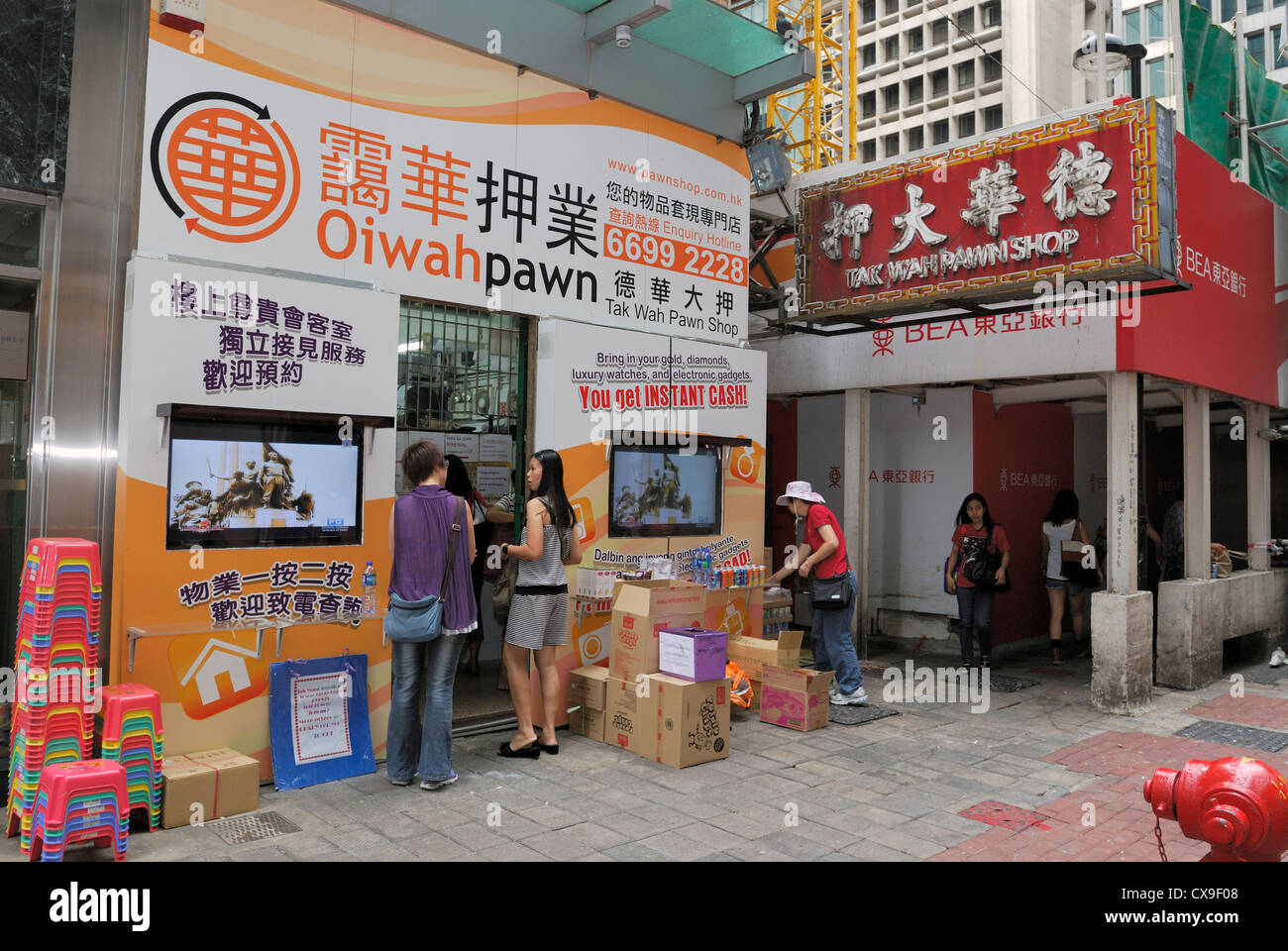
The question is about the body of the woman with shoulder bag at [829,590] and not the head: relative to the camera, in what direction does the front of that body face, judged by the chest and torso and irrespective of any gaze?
to the viewer's left

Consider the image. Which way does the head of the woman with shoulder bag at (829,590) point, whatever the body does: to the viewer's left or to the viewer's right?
to the viewer's left

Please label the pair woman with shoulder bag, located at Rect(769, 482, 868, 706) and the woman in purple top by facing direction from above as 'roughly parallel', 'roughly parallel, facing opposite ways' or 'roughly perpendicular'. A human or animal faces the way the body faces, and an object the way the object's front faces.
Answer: roughly perpendicular

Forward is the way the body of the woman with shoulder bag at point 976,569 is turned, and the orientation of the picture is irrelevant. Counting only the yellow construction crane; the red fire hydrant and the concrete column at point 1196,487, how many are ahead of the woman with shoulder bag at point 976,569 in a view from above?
1

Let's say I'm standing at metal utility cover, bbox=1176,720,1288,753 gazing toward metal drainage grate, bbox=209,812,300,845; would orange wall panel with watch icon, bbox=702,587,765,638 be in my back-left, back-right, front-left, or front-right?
front-right

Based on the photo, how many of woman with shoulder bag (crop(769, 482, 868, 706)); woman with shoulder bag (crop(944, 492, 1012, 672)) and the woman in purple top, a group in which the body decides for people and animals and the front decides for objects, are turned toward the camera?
1

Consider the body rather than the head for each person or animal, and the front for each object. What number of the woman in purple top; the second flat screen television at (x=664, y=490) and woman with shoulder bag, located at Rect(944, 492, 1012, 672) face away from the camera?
1

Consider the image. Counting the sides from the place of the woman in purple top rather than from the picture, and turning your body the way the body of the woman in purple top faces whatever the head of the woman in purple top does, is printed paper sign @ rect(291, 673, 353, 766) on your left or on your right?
on your left

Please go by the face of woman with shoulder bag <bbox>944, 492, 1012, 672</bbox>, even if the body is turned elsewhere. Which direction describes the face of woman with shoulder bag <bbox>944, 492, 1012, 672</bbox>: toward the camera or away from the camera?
toward the camera

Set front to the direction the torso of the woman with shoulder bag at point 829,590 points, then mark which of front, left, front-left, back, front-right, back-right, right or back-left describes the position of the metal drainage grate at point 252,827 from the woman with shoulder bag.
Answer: front-left

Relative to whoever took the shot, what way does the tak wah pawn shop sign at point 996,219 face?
facing the viewer and to the left of the viewer

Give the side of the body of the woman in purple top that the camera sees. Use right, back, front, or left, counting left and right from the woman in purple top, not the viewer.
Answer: back

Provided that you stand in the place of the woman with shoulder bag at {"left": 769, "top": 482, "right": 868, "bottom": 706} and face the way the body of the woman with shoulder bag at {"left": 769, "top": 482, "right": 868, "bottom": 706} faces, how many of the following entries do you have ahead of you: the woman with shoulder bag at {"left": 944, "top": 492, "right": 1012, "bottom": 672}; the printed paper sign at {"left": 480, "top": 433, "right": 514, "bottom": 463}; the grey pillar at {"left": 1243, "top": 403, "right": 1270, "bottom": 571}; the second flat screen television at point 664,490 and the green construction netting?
2

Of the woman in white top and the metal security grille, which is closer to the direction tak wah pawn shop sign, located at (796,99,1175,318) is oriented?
the metal security grille

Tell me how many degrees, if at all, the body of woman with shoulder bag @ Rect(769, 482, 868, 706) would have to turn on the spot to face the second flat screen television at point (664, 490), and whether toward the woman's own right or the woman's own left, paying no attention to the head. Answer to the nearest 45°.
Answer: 0° — they already face it

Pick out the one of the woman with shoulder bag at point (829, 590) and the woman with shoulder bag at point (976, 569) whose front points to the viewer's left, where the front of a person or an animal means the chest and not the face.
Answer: the woman with shoulder bag at point (829, 590)

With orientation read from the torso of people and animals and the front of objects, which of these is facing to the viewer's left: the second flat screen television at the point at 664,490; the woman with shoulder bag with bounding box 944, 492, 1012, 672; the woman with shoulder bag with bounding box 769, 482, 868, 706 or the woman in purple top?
the woman with shoulder bag with bounding box 769, 482, 868, 706

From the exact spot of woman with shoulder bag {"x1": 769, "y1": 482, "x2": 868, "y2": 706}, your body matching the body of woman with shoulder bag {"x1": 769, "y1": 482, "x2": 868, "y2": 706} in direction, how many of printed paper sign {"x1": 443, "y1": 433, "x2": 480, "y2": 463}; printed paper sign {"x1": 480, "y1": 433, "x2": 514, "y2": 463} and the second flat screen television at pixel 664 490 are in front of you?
3

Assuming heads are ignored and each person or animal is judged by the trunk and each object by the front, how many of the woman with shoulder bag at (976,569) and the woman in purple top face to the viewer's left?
0
